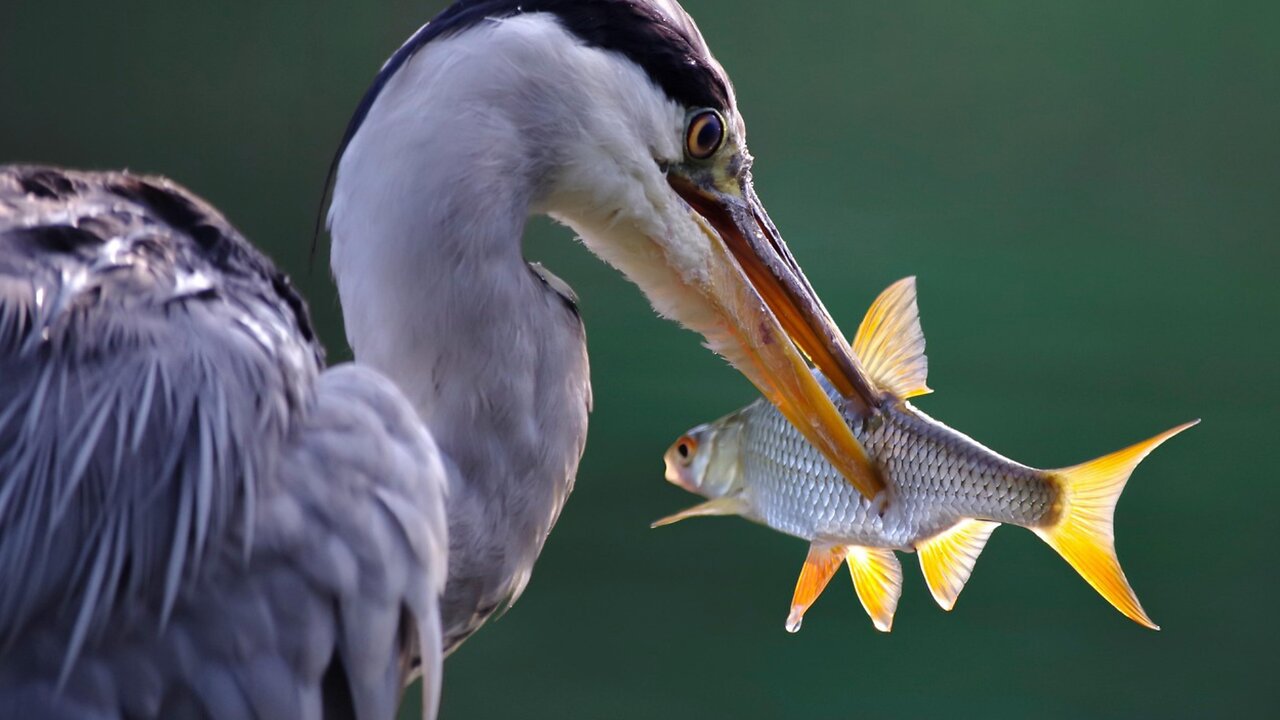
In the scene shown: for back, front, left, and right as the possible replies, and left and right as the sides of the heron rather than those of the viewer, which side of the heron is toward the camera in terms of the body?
right

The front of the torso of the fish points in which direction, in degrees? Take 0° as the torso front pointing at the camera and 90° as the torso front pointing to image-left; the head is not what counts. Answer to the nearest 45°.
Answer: approximately 90°
